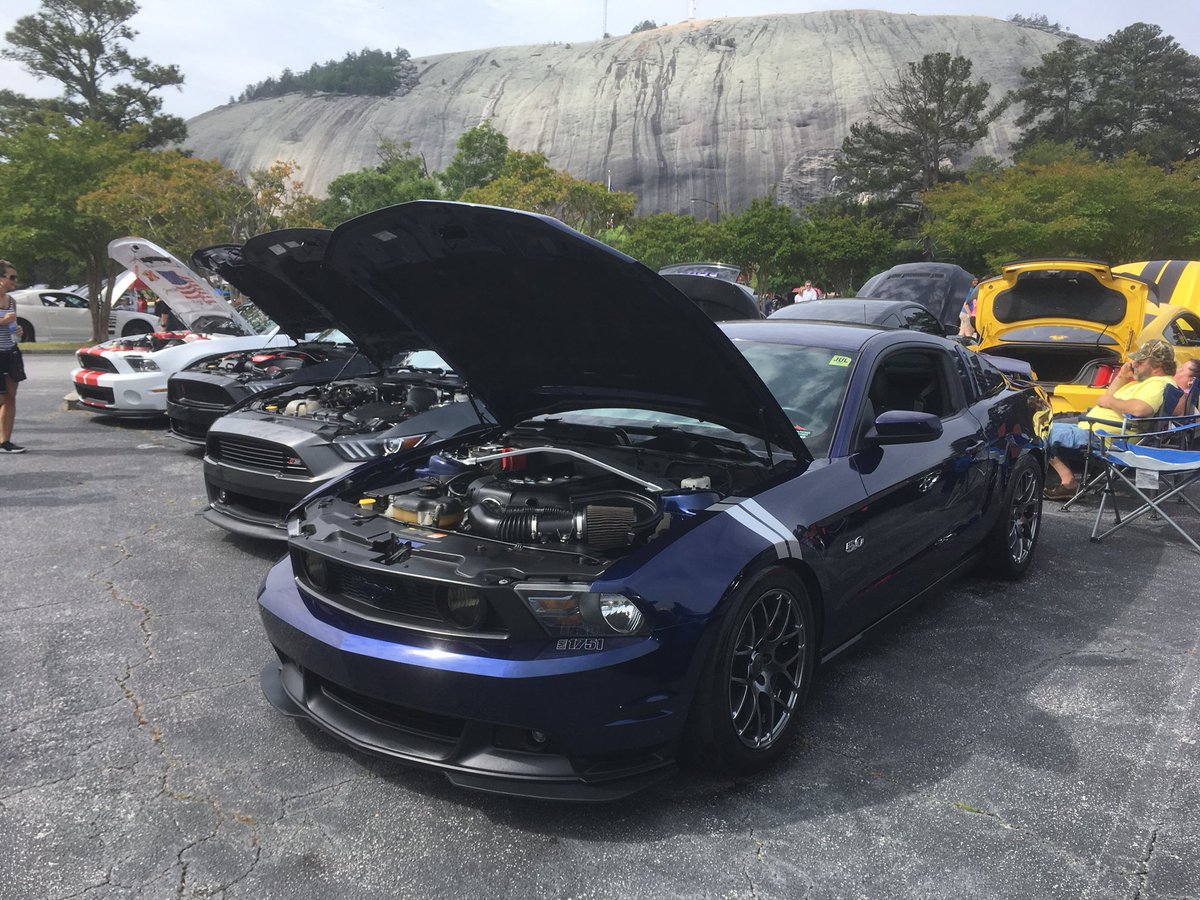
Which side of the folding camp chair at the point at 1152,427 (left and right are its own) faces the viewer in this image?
left

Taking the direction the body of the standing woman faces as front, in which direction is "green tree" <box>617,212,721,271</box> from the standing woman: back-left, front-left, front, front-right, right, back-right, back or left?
front-left

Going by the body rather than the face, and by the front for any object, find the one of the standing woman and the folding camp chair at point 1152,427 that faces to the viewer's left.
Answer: the folding camp chair

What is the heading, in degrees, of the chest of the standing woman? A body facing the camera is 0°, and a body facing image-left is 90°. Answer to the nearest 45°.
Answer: approximately 270°

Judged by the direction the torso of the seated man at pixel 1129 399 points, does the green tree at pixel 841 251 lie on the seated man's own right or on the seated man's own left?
on the seated man's own right

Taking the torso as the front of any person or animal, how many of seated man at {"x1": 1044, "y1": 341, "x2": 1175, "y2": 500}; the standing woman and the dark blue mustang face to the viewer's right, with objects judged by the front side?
1

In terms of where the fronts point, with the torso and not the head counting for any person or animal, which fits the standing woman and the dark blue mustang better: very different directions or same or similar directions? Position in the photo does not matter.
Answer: very different directions

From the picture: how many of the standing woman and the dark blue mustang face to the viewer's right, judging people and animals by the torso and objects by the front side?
1

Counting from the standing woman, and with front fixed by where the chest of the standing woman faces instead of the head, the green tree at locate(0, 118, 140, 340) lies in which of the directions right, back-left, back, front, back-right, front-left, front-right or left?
left

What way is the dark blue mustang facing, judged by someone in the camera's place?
facing the viewer and to the left of the viewer

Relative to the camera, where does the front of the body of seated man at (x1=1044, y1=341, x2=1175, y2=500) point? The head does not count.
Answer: to the viewer's left

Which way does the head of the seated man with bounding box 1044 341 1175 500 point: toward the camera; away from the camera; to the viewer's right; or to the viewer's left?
to the viewer's left

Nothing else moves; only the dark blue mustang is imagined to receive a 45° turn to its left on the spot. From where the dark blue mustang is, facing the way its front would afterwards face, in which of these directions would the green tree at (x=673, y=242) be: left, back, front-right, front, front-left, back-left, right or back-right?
back

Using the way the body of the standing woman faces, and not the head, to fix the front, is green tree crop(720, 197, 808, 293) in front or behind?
in front

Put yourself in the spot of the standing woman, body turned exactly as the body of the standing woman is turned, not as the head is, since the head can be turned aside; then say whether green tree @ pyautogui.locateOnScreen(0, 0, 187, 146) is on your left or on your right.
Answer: on your left

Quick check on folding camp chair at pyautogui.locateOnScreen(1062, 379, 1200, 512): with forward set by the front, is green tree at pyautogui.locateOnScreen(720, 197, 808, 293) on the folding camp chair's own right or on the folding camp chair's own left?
on the folding camp chair's own right
